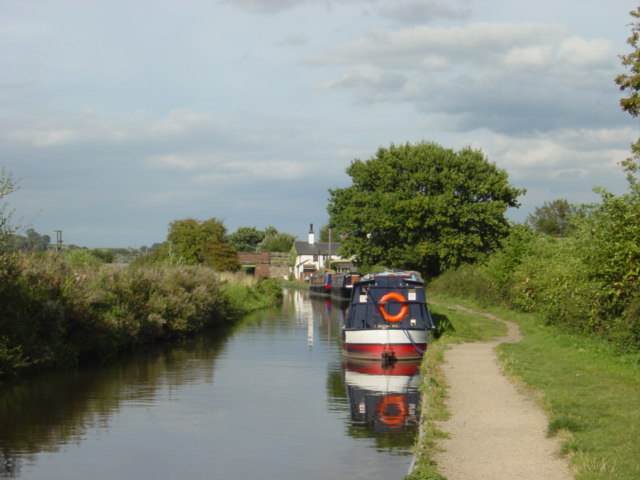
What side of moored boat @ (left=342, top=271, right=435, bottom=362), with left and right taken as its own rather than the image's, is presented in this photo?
back

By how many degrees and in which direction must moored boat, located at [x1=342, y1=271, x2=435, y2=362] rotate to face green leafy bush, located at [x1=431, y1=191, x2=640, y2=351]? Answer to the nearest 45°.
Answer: approximately 135° to its right
